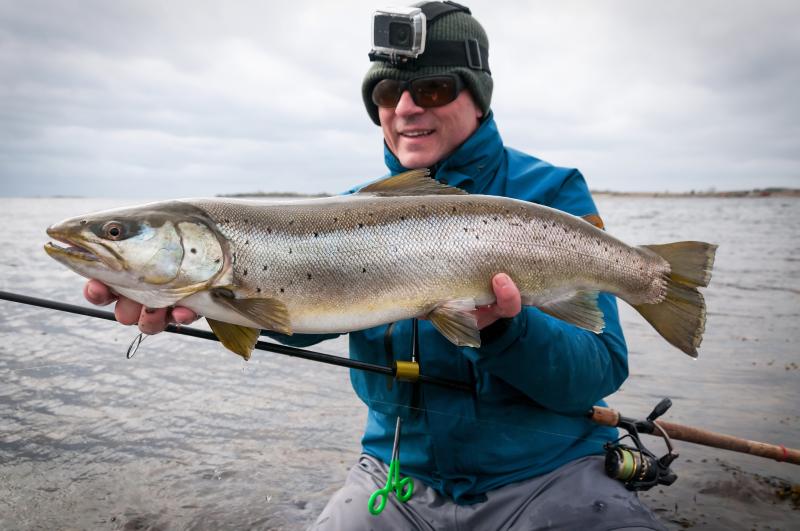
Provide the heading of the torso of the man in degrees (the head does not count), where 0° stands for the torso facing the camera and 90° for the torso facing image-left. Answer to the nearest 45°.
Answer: approximately 45°
